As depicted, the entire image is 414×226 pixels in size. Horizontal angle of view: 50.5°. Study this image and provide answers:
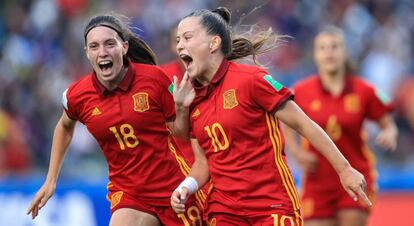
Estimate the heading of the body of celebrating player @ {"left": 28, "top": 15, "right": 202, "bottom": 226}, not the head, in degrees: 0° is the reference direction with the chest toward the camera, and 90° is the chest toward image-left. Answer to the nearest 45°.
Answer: approximately 45°

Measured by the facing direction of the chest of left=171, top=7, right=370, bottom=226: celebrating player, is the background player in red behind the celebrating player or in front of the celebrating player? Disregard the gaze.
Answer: behind

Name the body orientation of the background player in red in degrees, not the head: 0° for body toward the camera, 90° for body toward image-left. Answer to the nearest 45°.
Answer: approximately 0°

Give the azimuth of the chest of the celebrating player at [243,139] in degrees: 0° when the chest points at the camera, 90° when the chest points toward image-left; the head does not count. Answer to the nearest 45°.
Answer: approximately 45°
